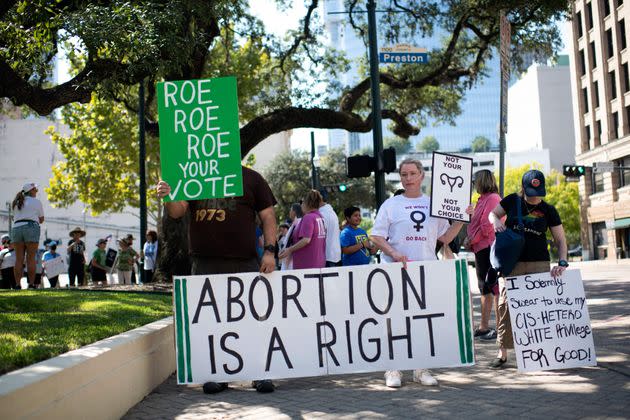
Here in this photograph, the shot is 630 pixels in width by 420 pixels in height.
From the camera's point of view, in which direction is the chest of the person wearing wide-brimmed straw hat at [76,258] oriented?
toward the camera

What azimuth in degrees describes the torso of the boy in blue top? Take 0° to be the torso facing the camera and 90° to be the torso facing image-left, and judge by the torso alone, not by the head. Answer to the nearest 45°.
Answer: approximately 315°

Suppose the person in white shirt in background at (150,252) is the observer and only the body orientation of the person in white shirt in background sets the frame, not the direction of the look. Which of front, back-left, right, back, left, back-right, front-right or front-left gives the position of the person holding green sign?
front-left

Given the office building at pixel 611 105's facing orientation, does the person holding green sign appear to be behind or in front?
in front

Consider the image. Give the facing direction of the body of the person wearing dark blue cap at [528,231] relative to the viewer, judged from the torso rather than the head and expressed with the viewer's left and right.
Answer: facing the viewer

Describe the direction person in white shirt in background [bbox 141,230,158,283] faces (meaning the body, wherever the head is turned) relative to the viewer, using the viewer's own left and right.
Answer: facing the viewer and to the left of the viewer

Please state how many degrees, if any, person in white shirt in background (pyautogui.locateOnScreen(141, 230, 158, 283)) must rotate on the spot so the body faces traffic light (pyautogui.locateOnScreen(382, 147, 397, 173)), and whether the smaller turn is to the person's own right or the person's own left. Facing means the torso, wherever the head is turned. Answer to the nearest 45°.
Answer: approximately 90° to the person's own left

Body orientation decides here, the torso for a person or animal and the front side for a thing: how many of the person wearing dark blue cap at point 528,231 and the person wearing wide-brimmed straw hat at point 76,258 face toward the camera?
2

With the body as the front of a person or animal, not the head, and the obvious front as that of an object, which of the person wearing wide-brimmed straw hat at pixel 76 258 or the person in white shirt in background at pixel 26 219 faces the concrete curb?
the person wearing wide-brimmed straw hat

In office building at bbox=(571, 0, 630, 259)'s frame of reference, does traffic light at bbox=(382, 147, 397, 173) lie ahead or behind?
ahead

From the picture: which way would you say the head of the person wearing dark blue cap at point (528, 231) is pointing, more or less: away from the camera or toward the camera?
toward the camera

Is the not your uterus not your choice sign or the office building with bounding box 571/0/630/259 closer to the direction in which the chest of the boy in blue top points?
the not your uterus not your choice sign

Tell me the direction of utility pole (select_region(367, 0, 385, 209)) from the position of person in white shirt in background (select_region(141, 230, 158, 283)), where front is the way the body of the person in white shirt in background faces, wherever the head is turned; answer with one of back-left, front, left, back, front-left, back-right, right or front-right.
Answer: left

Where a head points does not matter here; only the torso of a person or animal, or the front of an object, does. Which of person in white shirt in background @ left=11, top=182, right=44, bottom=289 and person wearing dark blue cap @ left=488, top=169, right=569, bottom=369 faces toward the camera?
the person wearing dark blue cap

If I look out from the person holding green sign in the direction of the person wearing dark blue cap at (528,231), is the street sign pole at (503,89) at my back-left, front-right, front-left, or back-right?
front-left

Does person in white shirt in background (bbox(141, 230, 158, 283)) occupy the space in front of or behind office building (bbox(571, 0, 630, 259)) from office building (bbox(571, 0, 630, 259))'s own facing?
in front

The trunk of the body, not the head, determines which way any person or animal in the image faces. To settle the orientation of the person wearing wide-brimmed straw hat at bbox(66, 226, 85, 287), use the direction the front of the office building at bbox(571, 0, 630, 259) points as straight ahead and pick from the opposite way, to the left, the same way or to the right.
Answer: to the left
